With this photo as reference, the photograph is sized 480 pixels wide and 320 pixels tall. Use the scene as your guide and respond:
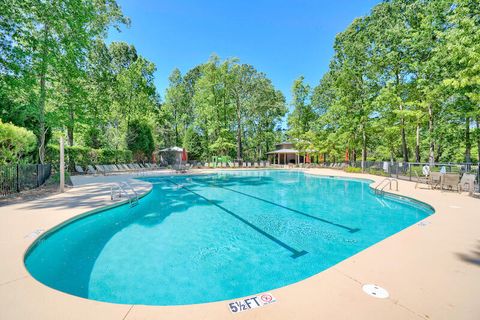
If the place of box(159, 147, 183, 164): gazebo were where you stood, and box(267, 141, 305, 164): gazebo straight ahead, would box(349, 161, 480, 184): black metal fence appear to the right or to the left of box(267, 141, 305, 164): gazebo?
right

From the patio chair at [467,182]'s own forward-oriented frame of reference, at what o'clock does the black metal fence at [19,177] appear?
The black metal fence is roughly at 12 o'clock from the patio chair.

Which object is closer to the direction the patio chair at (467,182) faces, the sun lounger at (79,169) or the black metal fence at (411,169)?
the sun lounger

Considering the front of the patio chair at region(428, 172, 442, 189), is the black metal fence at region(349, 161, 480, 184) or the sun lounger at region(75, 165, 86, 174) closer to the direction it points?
the sun lounger

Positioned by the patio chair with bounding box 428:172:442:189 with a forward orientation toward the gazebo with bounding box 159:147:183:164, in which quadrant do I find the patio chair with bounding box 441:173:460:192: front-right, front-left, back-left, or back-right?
back-left

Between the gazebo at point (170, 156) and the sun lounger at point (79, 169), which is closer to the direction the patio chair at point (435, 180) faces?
the sun lounger

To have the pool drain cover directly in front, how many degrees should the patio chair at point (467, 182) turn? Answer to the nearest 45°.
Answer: approximately 45° to its left

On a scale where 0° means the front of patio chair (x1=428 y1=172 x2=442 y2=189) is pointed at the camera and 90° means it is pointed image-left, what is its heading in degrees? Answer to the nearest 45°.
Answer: approximately 45°

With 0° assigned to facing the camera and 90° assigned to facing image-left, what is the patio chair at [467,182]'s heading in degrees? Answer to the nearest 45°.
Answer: approximately 45°

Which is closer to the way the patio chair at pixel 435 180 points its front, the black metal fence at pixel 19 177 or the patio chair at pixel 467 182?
the black metal fence
